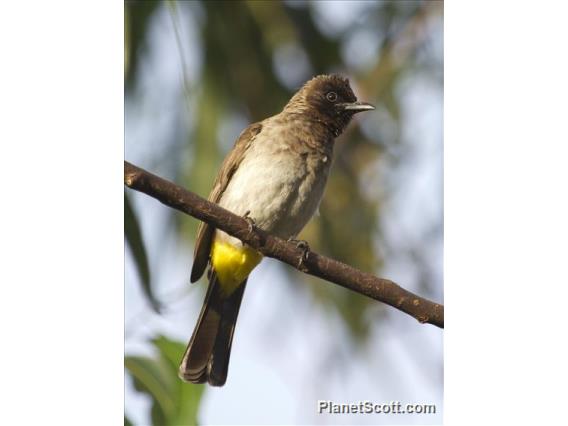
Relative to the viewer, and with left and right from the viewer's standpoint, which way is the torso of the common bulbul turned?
facing the viewer and to the right of the viewer
